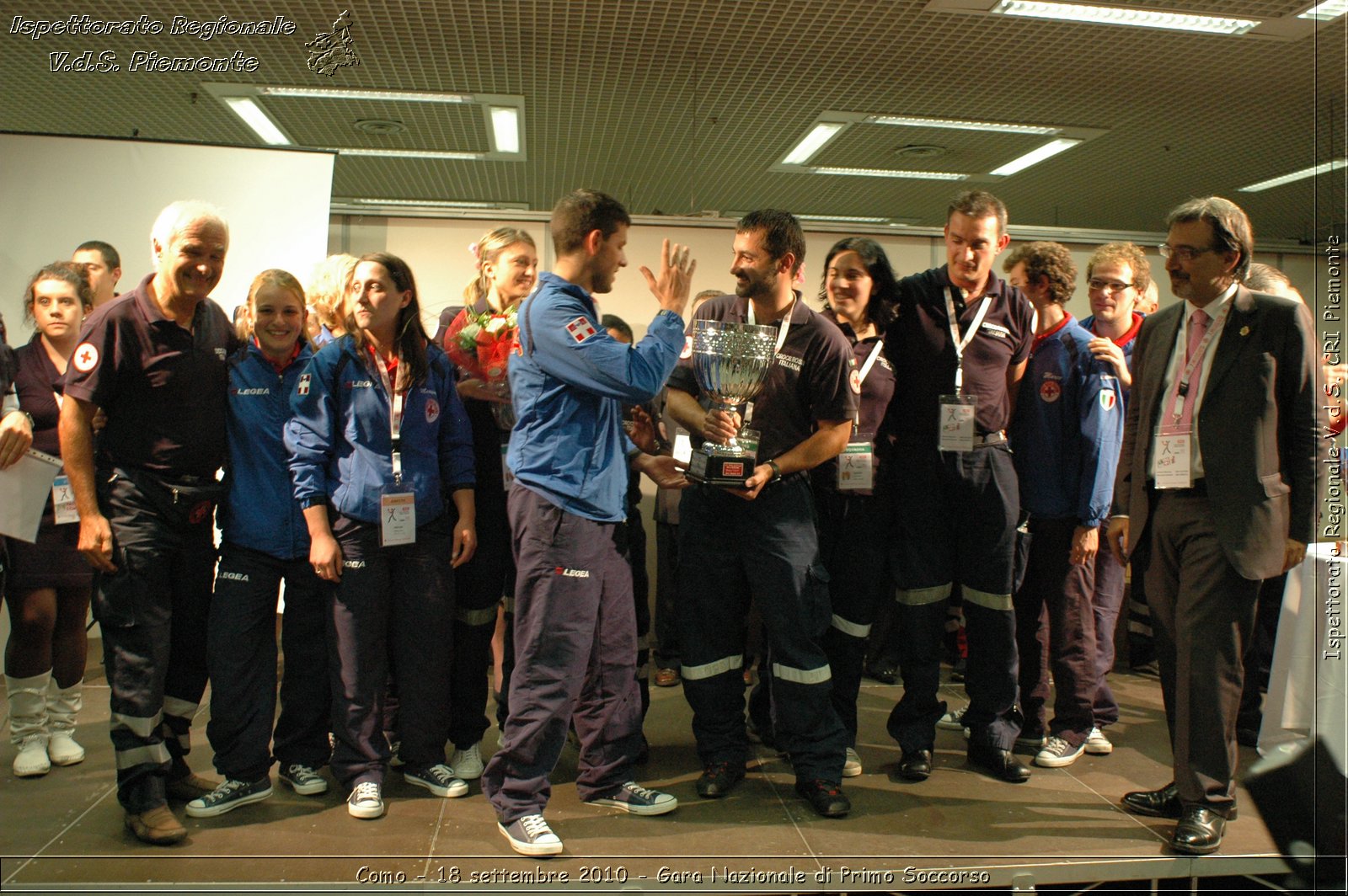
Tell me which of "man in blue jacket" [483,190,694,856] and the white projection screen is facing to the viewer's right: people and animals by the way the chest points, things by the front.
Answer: the man in blue jacket

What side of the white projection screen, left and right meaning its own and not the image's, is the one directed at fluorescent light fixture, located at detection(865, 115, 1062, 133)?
left

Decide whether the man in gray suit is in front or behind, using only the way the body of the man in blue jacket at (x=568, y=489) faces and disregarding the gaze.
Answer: in front

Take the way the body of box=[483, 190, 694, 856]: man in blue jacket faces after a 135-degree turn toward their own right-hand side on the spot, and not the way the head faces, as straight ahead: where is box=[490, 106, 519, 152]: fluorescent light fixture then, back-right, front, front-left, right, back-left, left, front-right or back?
back-right

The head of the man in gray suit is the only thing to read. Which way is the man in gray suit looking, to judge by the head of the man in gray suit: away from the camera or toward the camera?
toward the camera

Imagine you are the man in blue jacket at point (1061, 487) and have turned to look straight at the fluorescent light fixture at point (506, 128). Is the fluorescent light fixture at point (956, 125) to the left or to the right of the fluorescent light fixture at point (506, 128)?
right

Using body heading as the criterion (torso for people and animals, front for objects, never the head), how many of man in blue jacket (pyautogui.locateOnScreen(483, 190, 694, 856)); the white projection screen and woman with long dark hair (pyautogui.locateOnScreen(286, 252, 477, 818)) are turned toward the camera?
2

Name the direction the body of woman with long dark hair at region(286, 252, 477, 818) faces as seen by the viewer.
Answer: toward the camera

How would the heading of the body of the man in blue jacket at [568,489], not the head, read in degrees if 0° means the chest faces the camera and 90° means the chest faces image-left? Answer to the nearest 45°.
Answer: approximately 270°

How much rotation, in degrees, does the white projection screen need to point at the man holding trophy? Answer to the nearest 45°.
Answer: approximately 45° to its left

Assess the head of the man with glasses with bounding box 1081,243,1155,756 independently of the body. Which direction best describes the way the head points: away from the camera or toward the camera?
toward the camera

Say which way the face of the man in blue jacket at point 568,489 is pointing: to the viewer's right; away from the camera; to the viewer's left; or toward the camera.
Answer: to the viewer's right

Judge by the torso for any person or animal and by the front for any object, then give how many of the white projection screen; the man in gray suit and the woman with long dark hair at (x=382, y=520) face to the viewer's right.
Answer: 0

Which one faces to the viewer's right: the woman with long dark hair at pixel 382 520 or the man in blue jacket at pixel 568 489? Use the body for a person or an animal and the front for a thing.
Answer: the man in blue jacket
